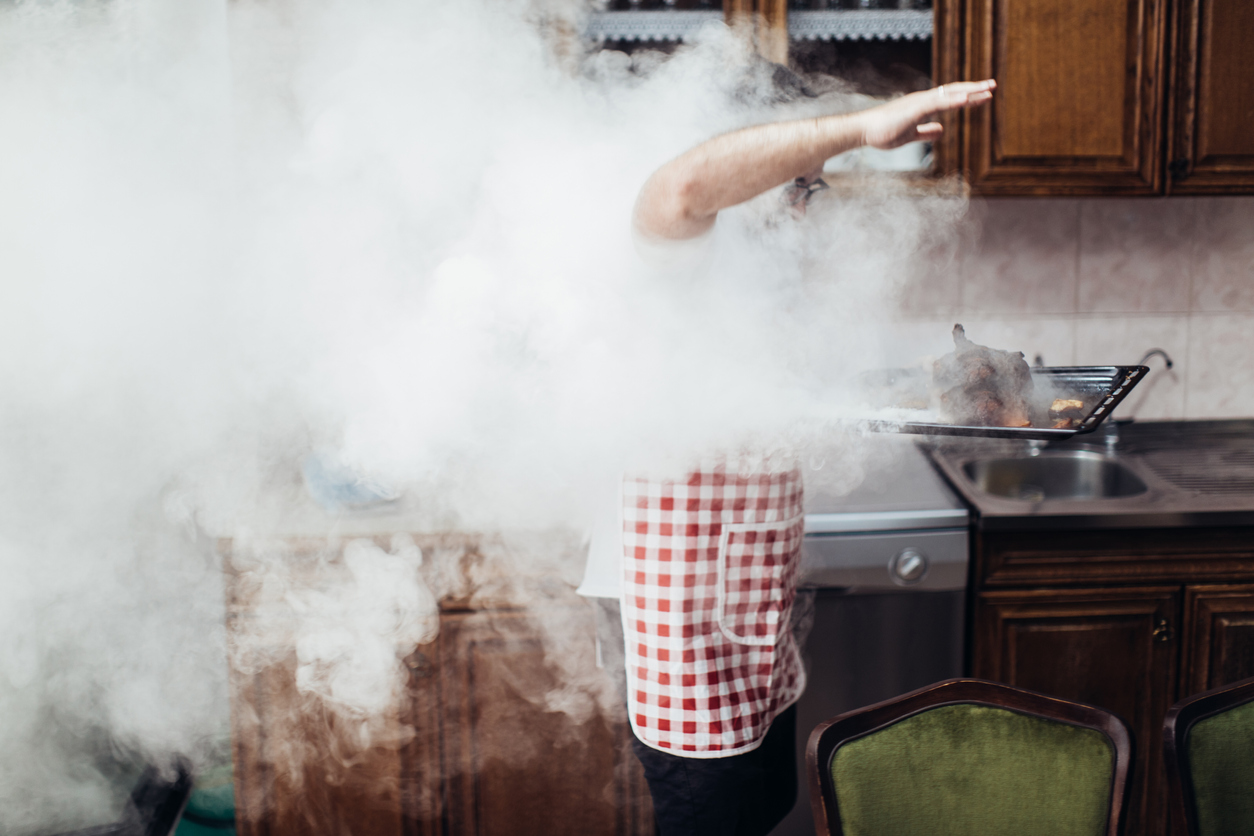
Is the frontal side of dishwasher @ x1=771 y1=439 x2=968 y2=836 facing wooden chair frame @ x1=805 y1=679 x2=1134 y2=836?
yes

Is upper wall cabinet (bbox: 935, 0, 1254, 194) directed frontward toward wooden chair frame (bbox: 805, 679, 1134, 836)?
yes

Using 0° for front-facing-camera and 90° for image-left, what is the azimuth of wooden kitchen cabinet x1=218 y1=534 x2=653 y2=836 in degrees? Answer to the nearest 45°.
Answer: approximately 0°
